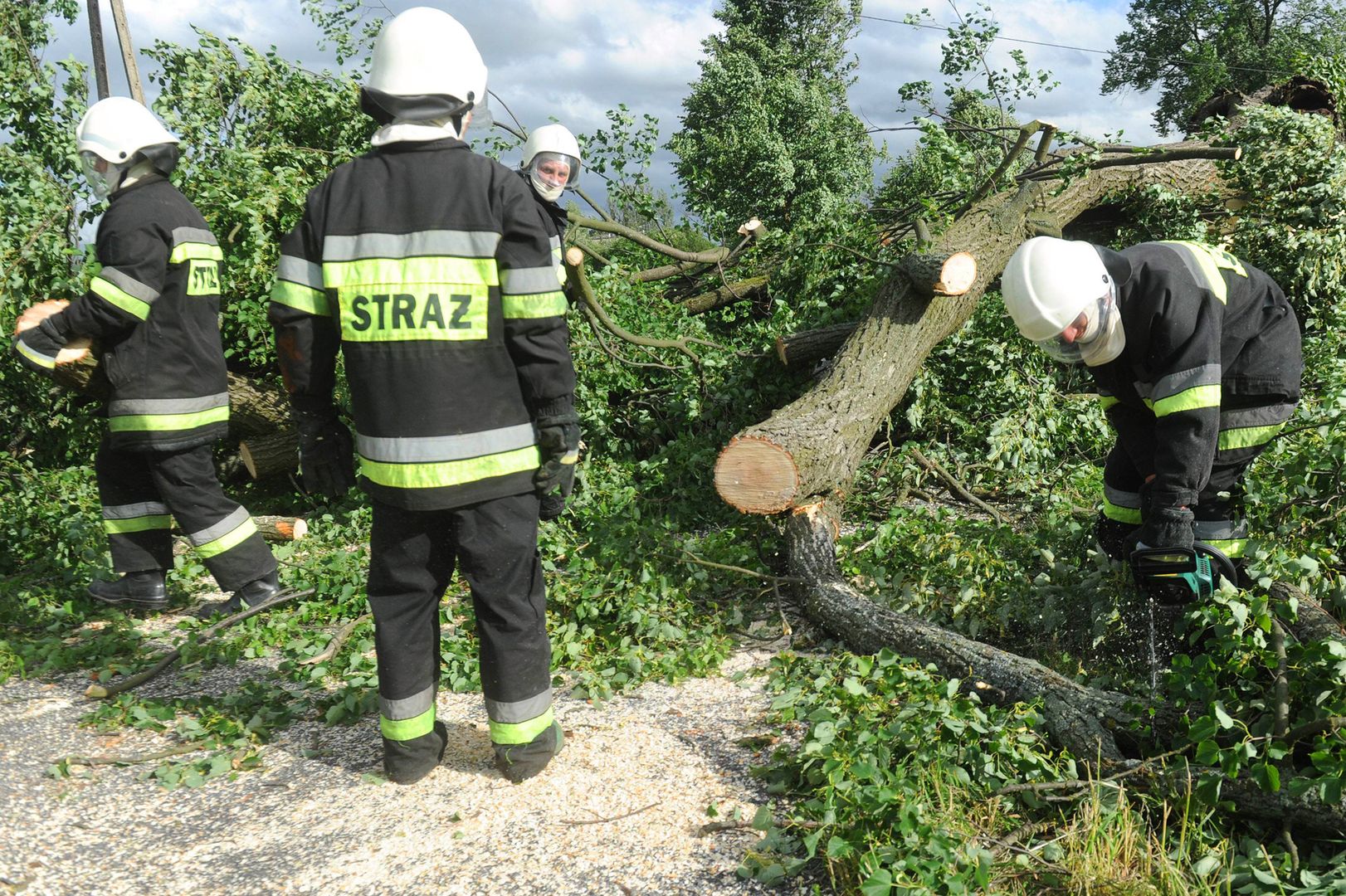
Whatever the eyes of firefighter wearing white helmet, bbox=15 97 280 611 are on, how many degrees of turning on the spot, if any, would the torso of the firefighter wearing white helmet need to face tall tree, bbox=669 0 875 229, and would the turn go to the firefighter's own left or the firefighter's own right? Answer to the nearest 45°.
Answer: approximately 135° to the firefighter's own right

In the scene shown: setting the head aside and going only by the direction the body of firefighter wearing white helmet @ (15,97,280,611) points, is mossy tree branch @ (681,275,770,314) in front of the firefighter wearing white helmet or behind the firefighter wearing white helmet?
behind

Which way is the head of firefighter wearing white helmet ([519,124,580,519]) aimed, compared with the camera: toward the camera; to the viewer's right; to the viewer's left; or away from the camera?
toward the camera

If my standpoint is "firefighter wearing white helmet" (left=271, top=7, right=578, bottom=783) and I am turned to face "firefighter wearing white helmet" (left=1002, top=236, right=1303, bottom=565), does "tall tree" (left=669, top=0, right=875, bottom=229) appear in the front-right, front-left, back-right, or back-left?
front-left

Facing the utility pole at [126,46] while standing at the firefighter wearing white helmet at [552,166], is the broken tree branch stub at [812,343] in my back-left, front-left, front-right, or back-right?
back-right

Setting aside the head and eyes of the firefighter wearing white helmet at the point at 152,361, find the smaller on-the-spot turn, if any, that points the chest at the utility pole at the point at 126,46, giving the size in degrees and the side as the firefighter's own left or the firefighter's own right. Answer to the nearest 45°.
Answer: approximately 90° to the firefighter's own right

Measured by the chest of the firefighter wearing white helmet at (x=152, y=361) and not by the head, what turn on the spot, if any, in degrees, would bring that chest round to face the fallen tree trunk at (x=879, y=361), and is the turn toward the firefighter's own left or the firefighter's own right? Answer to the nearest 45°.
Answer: approximately 180°

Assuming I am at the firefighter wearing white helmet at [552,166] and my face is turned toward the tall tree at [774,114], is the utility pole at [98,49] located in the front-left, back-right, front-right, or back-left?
front-left

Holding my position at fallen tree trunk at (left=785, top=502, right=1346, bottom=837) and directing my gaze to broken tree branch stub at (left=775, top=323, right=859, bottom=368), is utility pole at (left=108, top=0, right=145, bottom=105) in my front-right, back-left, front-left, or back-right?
front-left

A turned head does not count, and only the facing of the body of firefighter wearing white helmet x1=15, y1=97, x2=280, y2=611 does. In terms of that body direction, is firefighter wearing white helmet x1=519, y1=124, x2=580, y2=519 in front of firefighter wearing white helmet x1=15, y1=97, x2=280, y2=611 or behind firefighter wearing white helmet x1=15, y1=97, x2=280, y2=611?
behind

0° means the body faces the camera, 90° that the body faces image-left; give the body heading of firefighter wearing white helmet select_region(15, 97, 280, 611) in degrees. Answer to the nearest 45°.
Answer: approximately 90°

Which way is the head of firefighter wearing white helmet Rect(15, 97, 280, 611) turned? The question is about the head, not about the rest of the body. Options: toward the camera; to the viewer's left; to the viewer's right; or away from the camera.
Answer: to the viewer's left
